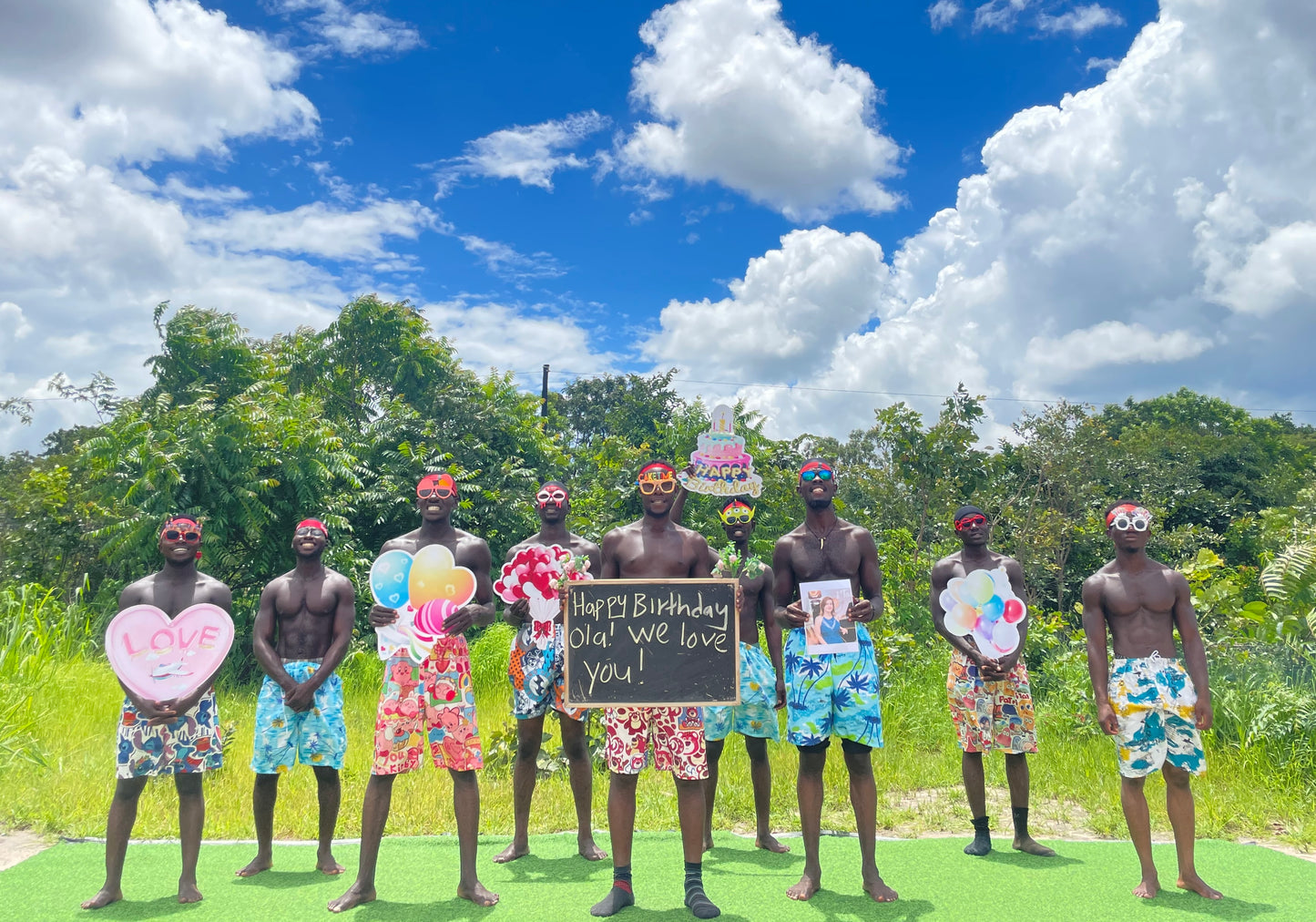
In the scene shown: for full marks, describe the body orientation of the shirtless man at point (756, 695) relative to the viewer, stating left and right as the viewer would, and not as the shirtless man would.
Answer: facing the viewer

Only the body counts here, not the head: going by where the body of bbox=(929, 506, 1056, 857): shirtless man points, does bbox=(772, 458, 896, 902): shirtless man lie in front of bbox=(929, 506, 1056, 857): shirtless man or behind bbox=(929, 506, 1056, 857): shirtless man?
in front

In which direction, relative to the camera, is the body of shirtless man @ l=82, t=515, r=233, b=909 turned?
toward the camera

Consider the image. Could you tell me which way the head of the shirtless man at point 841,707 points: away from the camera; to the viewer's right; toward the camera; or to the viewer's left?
toward the camera

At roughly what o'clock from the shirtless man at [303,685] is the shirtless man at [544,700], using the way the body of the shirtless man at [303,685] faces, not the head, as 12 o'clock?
the shirtless man at [544,700] is roughly at 9 o'clock from the shirtless man at [303,685].

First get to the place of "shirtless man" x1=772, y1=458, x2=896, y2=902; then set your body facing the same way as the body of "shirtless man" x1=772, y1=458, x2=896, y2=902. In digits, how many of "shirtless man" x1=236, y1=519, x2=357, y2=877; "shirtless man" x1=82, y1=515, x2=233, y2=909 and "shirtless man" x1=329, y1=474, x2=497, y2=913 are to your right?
3

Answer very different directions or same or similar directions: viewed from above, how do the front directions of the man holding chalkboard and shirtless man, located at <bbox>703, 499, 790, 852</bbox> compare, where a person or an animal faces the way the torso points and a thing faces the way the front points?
same or similar directions

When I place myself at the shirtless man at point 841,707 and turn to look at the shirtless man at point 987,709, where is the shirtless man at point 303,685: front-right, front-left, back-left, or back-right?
back-left

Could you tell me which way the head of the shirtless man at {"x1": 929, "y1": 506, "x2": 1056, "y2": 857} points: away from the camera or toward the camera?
toward the camera

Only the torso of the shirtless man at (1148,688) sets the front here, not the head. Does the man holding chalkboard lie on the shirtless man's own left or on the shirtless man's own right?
on the shirtless man's own right

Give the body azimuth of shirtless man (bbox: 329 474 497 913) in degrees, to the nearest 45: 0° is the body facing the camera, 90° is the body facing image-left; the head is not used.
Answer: approximately 0°

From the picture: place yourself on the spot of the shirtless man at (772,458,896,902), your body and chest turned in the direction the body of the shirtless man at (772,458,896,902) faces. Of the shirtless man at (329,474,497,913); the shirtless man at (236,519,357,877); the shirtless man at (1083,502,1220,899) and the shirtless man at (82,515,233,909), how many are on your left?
1

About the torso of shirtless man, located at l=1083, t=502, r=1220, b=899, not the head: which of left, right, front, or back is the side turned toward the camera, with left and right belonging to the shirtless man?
front

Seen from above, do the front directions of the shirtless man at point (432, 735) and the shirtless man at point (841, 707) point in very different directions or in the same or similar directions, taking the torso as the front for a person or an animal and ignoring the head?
same or similar directions

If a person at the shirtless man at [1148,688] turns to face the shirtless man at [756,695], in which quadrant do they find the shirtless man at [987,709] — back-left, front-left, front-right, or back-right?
front-right
